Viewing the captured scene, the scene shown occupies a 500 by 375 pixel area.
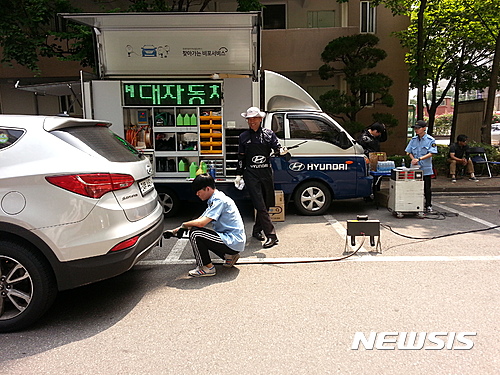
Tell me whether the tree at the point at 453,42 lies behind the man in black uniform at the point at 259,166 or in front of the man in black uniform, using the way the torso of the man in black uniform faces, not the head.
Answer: behind

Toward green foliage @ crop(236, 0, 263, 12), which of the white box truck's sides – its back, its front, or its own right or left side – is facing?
left

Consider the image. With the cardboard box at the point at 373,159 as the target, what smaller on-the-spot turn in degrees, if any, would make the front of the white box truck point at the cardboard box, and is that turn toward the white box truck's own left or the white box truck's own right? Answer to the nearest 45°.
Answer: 0° — it already faces it

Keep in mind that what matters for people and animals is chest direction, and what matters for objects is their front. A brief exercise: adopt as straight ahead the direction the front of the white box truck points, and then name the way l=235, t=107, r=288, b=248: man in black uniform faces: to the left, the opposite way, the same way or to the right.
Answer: to the right

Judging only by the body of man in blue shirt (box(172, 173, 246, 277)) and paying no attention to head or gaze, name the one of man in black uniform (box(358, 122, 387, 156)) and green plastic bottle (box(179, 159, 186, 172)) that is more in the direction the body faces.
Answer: the green plastic bottle

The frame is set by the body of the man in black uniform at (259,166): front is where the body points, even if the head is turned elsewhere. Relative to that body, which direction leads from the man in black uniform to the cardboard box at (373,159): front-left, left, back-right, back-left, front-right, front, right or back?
back-left

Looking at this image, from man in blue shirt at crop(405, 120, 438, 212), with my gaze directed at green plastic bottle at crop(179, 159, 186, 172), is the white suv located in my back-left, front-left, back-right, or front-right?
front-left

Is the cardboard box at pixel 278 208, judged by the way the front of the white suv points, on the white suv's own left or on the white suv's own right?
on the white suv's own right

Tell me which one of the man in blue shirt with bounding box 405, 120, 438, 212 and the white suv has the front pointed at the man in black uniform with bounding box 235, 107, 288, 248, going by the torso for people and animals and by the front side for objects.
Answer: the man in blue shirt

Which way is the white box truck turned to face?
to the viewer's right

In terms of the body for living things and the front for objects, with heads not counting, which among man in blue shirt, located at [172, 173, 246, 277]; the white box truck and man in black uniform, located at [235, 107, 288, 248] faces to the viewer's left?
the man in blue shirt

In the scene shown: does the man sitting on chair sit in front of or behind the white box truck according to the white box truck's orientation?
in front

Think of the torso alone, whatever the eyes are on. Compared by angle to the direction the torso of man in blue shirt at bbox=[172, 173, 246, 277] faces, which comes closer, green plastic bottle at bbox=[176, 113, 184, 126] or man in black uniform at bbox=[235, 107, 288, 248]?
the green plastic bottle

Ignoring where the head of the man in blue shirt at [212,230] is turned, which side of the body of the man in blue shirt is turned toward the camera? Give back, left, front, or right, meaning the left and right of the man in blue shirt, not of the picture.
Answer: left

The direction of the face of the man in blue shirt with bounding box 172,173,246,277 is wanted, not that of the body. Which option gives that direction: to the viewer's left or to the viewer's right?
to the viewer's left

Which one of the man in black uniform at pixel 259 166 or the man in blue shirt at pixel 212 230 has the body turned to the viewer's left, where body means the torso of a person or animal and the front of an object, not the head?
the man in blue shirt
